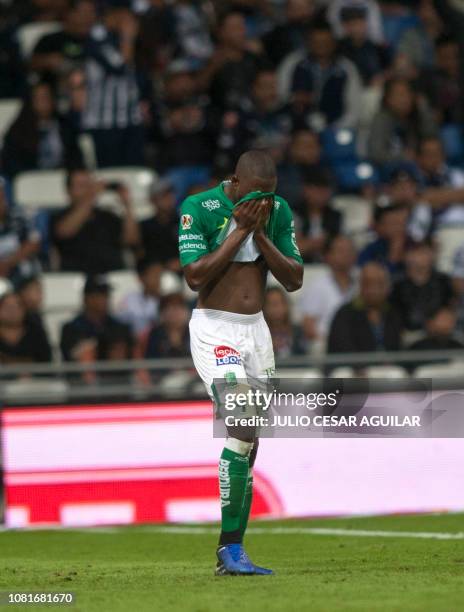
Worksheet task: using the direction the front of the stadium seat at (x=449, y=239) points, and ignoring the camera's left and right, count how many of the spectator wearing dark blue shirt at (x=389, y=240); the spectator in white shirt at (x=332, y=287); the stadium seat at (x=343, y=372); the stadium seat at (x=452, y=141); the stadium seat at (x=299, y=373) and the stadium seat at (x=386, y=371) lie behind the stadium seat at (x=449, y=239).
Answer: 1

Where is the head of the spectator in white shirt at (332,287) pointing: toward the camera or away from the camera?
toward the camera

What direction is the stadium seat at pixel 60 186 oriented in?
toward the camera

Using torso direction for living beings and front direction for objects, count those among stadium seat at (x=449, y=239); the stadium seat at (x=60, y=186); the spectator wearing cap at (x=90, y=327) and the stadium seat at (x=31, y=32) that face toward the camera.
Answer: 4

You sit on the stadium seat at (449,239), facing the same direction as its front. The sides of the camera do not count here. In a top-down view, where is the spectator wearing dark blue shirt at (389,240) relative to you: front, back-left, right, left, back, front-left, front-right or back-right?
front-right

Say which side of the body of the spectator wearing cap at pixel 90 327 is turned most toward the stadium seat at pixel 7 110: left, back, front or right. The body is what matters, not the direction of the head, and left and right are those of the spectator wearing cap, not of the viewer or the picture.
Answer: back

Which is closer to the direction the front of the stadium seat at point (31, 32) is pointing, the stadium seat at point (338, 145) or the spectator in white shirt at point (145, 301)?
the spectator in white shirt

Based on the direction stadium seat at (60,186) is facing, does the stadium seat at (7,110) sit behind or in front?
behind

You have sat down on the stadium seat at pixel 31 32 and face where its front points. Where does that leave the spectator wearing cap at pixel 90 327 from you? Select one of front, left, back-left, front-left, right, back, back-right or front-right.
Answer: front

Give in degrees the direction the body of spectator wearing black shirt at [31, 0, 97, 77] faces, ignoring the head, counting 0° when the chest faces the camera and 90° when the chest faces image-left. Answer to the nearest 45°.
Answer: approximately 315°

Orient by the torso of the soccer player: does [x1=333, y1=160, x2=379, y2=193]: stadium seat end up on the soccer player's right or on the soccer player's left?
on the soccer player's left

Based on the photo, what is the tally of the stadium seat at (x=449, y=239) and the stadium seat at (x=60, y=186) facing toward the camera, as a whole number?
2

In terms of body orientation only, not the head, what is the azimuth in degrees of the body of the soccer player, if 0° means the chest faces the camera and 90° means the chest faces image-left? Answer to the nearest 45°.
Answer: approximately 315°

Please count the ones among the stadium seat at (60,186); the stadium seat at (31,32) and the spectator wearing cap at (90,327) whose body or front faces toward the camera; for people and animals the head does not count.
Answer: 3

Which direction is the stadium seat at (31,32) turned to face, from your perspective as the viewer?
facing the viewer
